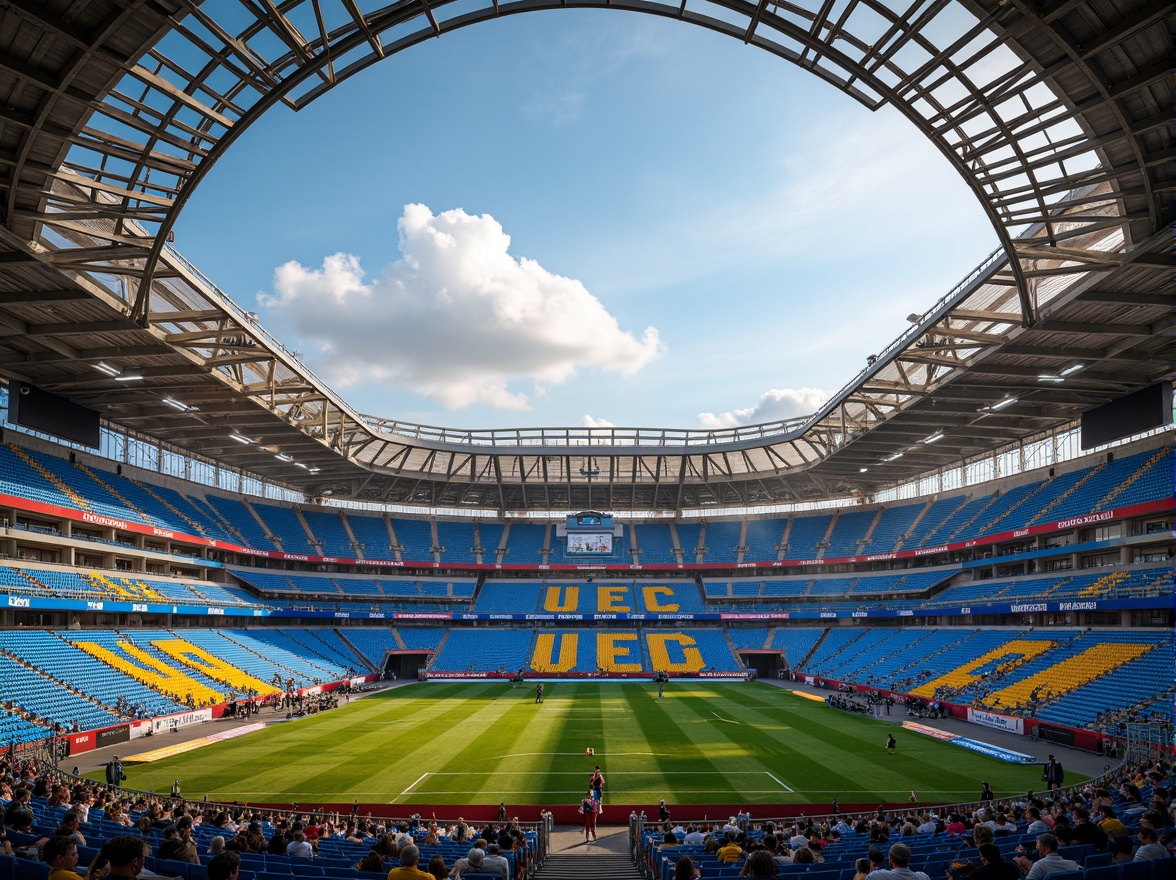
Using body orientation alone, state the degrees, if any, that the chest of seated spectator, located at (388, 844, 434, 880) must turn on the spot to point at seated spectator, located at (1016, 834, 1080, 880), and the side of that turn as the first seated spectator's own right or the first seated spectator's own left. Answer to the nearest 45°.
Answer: approximately 90° to the first seated spectator's own right

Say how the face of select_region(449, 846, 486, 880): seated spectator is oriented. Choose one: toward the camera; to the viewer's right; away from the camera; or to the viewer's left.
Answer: away from the camera

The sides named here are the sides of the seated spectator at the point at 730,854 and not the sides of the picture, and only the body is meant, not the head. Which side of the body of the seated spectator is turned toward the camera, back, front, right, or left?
back

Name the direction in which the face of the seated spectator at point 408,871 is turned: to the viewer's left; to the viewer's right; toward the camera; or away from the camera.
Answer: away from the camera

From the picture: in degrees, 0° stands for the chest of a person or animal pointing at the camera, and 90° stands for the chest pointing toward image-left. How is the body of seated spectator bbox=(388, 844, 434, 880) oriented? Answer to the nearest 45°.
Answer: approximately 180°

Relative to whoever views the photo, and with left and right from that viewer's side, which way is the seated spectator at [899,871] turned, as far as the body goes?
facing away from the viewer

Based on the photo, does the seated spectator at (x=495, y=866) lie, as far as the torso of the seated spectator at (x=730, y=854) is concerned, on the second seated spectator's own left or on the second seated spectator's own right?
on the second seated spectator's own left

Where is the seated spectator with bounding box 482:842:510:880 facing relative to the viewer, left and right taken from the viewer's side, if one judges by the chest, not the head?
facing away from the viewer

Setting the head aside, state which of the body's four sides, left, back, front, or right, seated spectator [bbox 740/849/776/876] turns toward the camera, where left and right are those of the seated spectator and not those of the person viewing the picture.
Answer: back
